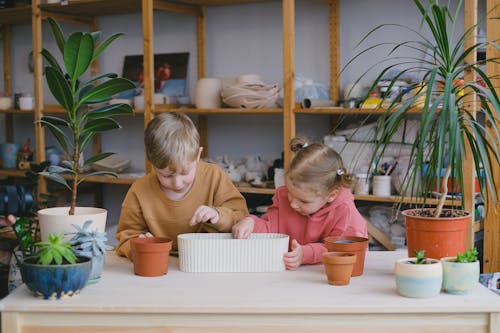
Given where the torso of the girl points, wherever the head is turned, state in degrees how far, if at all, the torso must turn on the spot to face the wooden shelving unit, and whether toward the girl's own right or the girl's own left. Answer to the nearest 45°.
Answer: approximately 135° to the girl's own right

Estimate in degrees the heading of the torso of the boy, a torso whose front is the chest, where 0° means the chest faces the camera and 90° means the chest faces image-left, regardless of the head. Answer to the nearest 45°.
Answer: approximately 0°

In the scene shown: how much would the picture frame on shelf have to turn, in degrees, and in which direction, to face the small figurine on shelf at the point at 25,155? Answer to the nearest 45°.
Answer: approximately 135° to its right

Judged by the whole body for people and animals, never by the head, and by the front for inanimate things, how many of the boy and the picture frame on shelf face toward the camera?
2

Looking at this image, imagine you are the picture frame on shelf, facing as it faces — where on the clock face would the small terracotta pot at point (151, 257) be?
The small terracotta pot is roughly at 12 o'clock from the picture frame on shelf.
